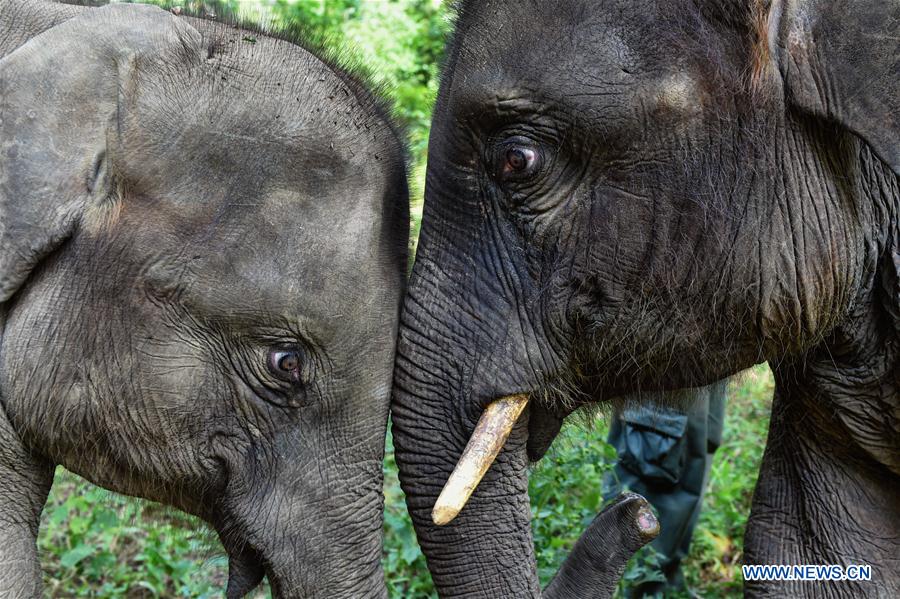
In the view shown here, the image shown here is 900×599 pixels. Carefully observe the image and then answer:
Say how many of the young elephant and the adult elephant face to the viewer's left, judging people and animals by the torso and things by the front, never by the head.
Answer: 1

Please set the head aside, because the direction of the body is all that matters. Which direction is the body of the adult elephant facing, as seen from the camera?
to the viewer's left

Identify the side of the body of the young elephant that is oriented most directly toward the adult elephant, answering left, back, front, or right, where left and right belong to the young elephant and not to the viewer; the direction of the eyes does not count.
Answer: front

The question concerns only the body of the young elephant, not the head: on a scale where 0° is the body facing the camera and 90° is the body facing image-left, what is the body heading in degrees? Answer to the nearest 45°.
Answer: approximately 270°

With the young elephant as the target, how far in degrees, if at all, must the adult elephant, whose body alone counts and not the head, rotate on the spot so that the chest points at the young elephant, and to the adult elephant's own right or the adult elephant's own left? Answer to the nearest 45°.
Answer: approximately 45° to the adult elephant's own left

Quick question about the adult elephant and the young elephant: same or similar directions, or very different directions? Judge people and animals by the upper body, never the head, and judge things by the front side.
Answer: very different directions
